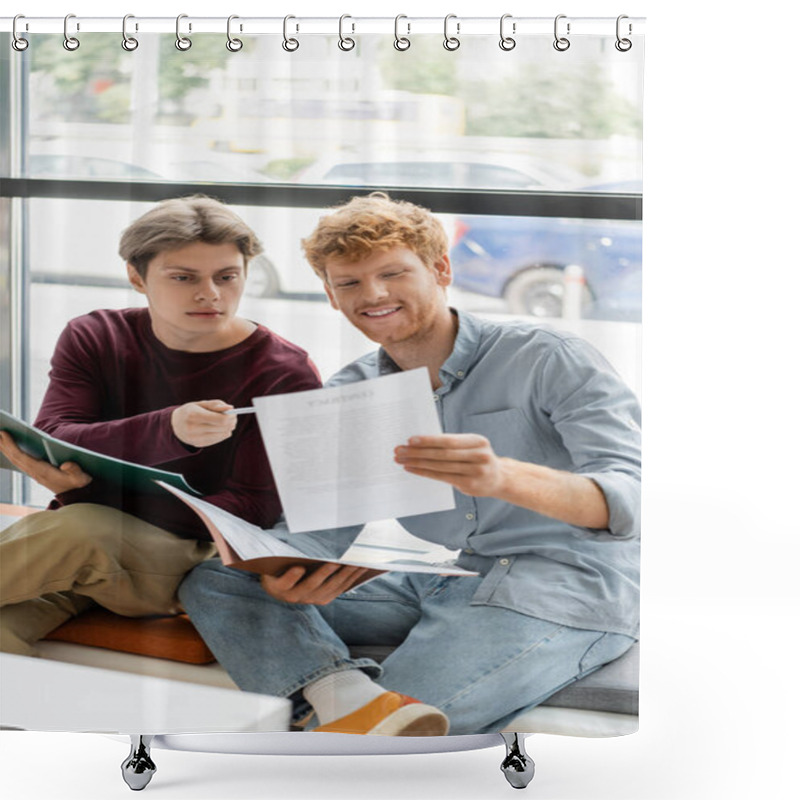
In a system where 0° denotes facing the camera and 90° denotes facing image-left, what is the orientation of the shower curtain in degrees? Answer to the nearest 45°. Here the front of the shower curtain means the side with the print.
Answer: approximately 0°
